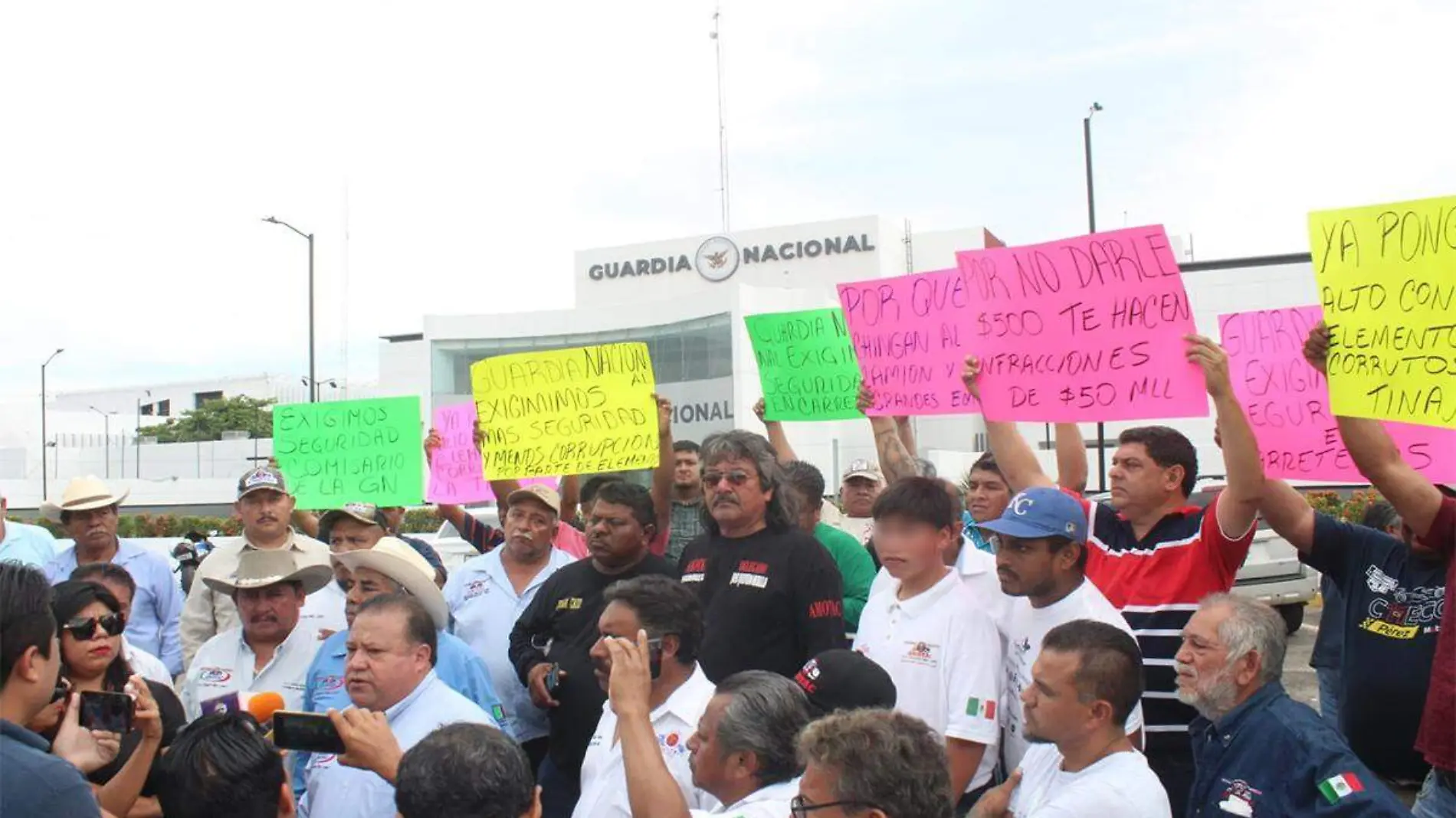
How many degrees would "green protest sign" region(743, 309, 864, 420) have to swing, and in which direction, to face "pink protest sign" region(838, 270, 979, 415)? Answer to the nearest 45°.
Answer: approximately 45° to its left

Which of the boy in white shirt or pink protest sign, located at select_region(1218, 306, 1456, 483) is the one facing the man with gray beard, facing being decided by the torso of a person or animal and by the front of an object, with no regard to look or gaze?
the pink protest sign

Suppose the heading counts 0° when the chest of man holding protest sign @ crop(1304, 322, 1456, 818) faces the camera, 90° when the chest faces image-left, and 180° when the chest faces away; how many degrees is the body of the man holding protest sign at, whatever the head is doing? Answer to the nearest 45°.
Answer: approximately 45°

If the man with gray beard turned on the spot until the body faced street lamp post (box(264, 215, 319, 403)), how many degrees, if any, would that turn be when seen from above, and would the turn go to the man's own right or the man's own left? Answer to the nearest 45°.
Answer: approximately 90° to the man's own right

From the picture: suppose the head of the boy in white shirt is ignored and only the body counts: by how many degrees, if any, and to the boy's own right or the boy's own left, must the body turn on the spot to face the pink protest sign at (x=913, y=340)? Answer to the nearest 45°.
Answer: approximately 135° to the boy's own right

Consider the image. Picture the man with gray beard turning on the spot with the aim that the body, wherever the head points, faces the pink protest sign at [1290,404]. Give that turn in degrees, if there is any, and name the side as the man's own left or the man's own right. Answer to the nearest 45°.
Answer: approximately 135° to the man's own right

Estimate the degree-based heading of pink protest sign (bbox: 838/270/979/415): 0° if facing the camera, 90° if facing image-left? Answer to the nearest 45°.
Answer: approximately 0°

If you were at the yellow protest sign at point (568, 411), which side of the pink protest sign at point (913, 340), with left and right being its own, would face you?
right
